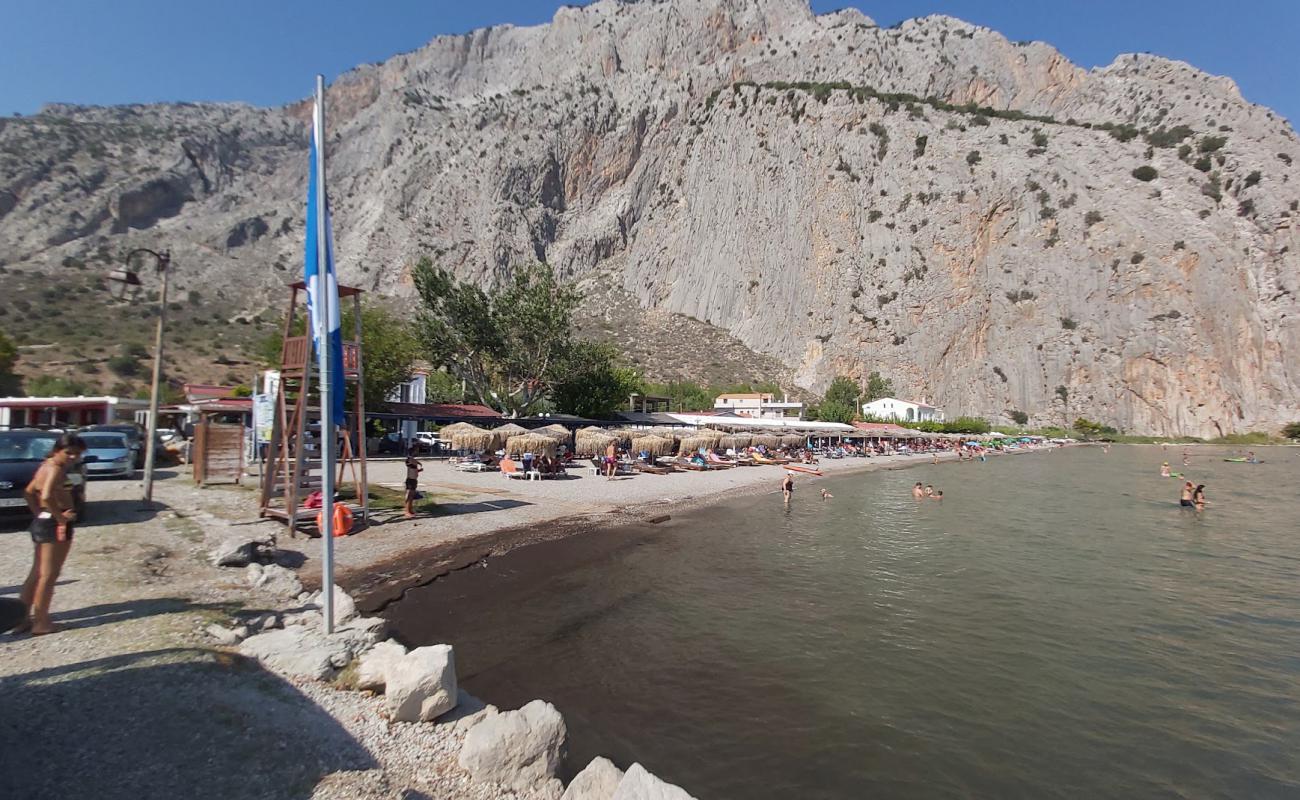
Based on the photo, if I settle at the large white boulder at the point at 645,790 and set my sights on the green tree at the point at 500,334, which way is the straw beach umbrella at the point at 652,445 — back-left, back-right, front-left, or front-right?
front-right

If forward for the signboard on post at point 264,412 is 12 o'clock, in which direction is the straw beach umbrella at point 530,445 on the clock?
The straw beach umbrella is roughly at 8 o'clock from the signboard on post.

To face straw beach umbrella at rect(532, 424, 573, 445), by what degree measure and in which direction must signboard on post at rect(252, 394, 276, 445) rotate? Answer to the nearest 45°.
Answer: approximately 135° to its left

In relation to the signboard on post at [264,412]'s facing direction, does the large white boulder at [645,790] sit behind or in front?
in front

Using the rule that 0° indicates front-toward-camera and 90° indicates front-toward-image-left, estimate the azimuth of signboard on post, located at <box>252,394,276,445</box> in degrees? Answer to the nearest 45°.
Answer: approximately 0°

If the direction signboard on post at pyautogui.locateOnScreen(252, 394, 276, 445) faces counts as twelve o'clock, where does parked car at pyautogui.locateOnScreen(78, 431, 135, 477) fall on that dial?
The parked car is roughly at 4 o'clock from the signboard on post.

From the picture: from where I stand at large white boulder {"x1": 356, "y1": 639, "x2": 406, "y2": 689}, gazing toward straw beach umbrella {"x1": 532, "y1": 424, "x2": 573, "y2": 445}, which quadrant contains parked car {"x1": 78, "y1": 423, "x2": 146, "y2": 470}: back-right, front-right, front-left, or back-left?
front-left

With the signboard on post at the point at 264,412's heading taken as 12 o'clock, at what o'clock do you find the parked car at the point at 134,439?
The parked car is roughly at 5 o'clock from the signboard on post.

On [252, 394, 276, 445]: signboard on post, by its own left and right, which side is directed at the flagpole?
front

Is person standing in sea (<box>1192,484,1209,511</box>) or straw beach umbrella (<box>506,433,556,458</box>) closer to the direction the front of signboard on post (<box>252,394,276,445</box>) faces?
the person standing in sea

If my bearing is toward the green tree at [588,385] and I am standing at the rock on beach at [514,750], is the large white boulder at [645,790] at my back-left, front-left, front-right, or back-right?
back-right

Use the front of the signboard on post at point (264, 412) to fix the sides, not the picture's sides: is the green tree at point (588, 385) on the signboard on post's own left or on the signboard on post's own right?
on the signboard on post's own left

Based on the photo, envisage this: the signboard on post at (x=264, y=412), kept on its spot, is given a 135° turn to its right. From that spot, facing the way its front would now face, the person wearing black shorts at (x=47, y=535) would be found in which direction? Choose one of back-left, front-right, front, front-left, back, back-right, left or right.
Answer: back-left

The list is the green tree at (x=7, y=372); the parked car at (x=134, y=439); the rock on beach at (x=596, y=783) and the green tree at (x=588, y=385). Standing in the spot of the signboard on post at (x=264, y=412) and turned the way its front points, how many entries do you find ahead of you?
1

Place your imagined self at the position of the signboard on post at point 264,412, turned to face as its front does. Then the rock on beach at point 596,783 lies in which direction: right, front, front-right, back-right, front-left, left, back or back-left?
front
